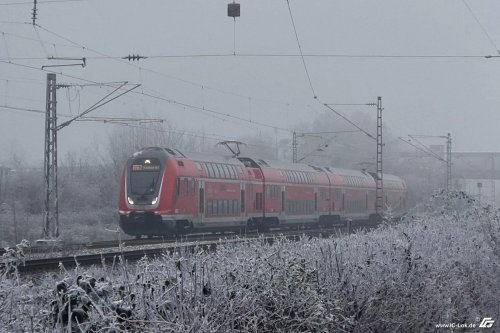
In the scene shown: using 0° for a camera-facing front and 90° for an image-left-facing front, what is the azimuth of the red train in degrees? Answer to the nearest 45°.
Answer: approximately 45°
